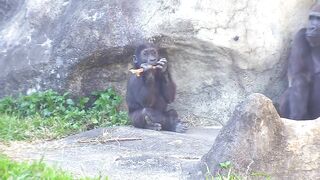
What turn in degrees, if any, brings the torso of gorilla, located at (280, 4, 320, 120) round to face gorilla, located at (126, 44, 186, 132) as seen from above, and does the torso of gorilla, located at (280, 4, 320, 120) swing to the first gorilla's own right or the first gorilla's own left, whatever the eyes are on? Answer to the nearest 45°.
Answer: approximately 90° to the first gorilla's own right

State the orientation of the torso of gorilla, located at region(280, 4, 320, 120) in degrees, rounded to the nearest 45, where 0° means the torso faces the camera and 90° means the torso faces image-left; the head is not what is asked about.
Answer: approximately 0°

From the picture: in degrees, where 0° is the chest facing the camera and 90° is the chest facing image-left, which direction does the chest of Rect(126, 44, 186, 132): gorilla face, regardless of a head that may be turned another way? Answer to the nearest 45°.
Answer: approximately 315°

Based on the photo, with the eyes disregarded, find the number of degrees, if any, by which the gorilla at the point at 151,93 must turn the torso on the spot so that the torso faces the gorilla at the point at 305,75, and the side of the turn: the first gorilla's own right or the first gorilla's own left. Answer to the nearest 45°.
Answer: approximately 45° to the first gorilla's own left

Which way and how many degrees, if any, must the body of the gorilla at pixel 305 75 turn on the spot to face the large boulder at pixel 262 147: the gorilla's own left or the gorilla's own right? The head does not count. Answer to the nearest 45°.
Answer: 0° — it already faces it

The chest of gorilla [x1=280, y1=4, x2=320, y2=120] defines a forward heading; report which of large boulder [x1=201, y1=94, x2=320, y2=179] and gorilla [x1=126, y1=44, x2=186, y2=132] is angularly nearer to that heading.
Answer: the large boulder
